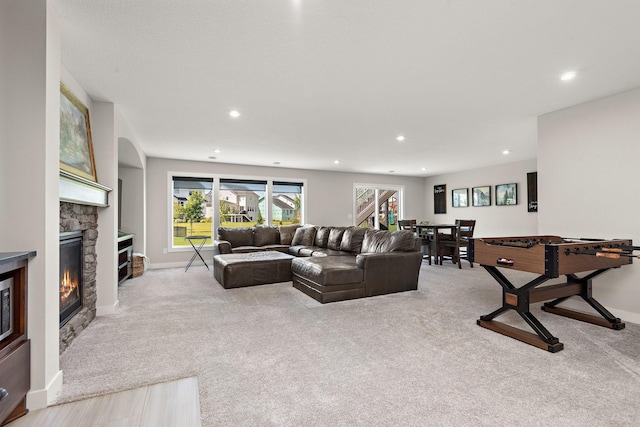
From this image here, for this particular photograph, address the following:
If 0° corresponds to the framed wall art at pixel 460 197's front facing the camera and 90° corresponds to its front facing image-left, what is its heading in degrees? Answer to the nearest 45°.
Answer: approximately 45°

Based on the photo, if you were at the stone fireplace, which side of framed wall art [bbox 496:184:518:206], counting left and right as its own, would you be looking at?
front

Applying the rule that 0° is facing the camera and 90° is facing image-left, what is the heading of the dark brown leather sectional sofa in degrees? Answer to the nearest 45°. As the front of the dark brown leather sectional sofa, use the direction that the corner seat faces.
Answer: approximately 45°

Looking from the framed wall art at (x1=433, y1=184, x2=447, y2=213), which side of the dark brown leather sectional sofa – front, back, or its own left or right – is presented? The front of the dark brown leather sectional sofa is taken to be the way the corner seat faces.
back

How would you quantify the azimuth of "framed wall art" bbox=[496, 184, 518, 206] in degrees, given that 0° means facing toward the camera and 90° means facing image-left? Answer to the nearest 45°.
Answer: approximately 45°

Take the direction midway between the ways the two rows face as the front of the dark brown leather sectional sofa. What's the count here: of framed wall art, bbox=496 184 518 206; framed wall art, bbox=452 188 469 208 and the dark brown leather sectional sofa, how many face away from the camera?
0

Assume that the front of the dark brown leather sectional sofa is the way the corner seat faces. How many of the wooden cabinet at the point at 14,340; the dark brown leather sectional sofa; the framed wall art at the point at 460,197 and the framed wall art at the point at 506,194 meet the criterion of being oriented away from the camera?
0

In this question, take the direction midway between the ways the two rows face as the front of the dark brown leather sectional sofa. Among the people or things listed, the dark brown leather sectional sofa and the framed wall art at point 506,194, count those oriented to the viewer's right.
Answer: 0

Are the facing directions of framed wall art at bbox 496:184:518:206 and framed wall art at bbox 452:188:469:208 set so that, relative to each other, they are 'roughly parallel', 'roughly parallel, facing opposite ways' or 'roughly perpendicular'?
roughly parallel

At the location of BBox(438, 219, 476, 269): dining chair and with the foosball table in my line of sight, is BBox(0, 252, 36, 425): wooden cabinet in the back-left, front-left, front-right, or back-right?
front-right

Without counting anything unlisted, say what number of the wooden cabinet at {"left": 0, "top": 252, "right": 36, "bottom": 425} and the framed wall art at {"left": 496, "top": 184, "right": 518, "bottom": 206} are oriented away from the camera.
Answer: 0

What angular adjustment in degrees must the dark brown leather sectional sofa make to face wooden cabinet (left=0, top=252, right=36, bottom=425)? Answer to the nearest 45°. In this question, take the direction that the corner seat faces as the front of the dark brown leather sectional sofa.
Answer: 0° — it already faces it

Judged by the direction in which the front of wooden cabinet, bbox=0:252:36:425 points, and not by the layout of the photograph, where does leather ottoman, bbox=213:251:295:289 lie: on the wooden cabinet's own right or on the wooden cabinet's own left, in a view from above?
on the wooden cabinet's own left
